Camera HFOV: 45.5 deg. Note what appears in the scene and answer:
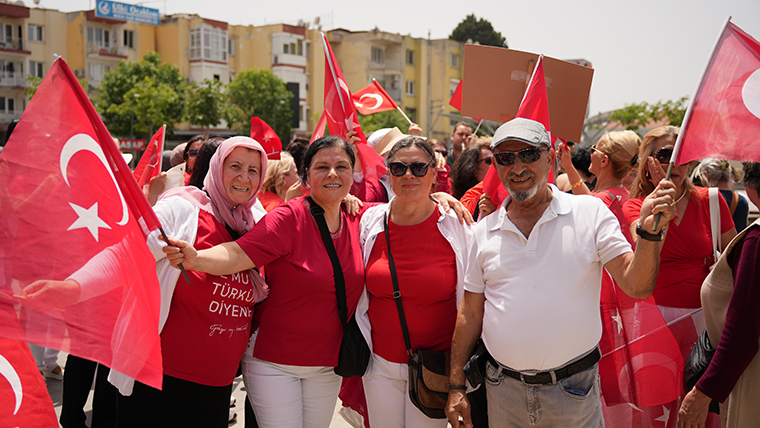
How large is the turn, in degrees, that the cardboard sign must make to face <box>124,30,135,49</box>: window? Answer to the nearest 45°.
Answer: approximately 45° to its left

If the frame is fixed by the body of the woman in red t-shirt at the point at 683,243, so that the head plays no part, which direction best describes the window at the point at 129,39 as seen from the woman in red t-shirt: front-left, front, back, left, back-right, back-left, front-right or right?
back-right

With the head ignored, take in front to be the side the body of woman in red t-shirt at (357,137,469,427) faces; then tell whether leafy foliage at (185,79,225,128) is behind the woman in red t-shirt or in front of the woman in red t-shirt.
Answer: behind

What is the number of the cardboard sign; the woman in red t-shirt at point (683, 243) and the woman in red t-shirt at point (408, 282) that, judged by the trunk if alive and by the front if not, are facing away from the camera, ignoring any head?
1

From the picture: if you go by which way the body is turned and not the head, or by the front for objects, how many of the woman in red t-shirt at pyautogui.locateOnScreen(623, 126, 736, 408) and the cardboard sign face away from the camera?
1

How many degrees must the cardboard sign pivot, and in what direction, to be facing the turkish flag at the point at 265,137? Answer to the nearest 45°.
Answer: approximately 45° to its left

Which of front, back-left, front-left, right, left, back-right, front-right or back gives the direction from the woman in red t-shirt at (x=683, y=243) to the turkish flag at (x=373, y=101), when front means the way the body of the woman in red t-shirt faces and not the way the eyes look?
back-right

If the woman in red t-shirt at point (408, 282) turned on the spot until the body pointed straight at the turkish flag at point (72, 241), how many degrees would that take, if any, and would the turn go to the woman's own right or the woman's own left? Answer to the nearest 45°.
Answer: approximately 45° to the woman's own right

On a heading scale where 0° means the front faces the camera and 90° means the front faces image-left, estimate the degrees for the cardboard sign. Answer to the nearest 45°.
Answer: approximately 180°

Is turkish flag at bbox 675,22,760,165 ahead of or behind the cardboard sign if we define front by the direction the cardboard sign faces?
behind

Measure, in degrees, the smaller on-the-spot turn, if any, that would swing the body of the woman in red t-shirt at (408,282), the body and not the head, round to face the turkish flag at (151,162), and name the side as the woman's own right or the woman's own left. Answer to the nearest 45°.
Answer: approximately 135° to the woman's own right
